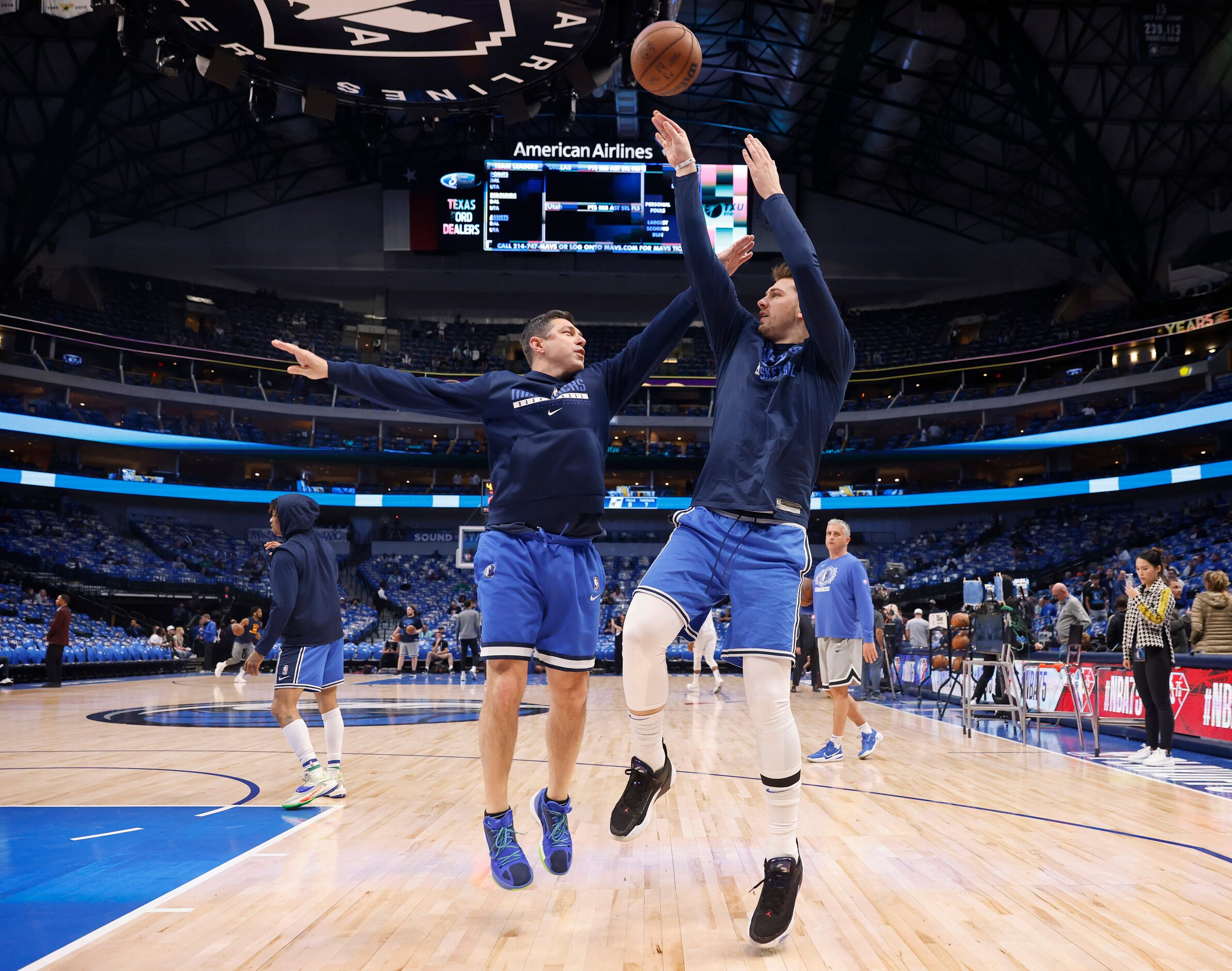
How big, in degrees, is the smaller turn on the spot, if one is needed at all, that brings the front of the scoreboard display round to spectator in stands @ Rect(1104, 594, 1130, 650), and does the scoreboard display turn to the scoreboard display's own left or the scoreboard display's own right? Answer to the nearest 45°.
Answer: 0° — it already faces them

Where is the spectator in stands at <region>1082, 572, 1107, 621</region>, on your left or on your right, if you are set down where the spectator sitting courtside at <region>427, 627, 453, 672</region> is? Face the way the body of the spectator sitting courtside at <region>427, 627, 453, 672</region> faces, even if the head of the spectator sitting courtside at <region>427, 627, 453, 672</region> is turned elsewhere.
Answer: on your left

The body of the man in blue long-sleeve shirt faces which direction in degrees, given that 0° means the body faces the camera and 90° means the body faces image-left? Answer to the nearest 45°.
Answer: approximately 45°

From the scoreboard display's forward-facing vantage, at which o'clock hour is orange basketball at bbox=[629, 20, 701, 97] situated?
The orange basketball is roughly at 12 o'clock from the scoreboard display.

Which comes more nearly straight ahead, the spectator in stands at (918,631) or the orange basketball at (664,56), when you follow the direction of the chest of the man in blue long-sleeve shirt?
the orange basketball

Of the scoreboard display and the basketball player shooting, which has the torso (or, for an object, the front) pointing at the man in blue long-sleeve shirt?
the scoreboard display

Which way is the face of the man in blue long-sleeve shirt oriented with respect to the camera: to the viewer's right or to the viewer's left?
to the viewer's left

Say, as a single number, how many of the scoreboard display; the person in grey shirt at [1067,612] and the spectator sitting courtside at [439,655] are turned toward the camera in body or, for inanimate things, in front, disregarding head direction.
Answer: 2

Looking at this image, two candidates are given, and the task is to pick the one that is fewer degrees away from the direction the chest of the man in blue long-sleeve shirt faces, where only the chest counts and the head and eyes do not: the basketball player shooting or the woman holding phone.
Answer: the basketball player shooting

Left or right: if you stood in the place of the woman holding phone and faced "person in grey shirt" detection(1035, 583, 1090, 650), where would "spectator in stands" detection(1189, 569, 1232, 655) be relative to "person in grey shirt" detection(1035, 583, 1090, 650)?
right

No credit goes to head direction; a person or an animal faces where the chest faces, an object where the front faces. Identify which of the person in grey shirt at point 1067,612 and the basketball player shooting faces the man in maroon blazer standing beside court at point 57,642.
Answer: the person in grey shirt at point 1067,612

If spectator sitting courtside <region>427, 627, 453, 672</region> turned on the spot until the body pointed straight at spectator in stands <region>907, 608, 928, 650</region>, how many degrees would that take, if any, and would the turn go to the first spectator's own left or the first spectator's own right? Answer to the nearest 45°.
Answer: approximately 45° to the first spectator's own left

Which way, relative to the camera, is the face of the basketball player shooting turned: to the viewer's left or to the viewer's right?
to the viewer's left
